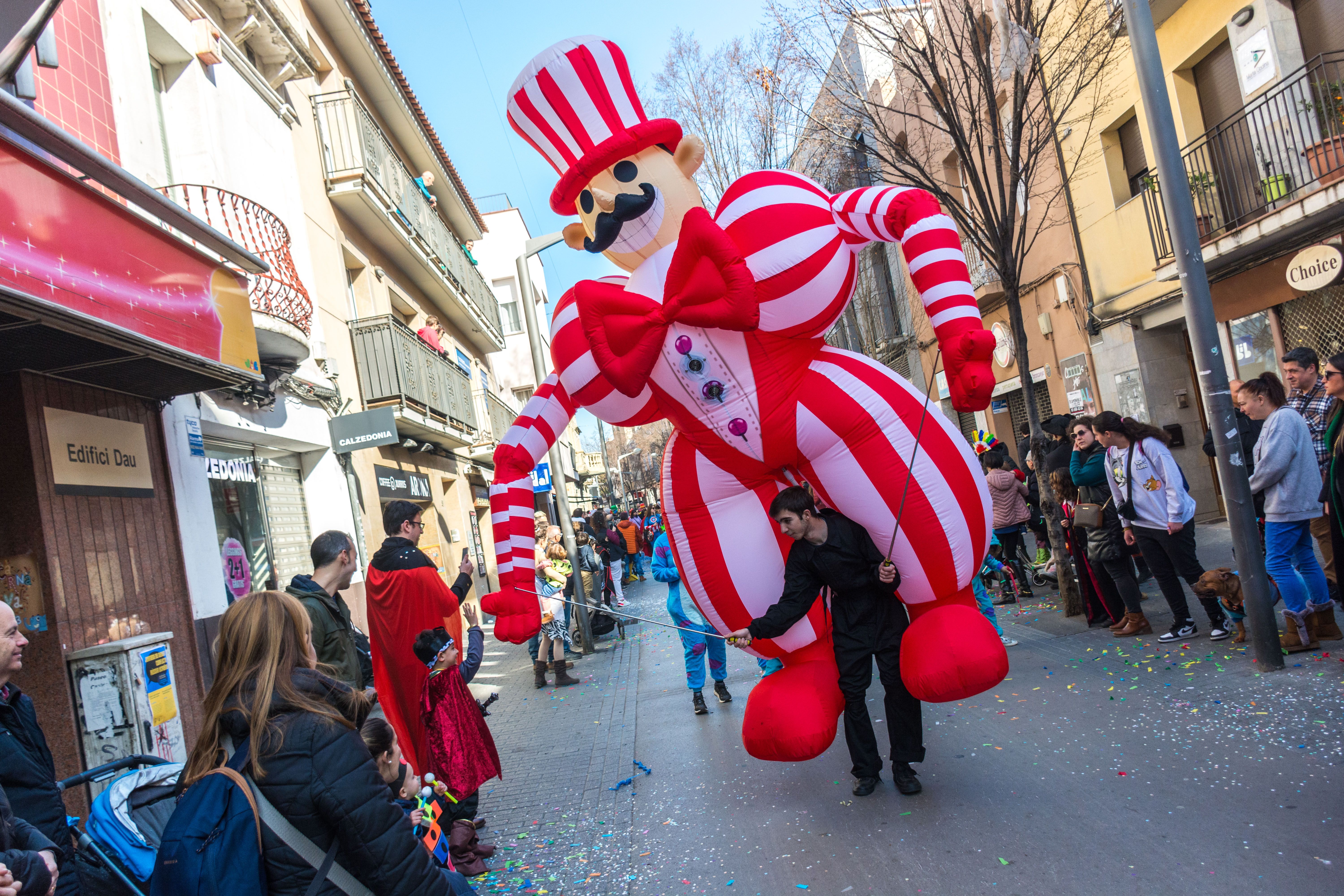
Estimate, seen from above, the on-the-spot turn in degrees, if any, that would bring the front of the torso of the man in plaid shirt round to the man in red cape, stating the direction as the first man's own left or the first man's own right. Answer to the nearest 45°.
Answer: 0° — they already face them

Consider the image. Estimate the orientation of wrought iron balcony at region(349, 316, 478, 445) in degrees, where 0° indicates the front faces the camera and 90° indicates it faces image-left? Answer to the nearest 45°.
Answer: approximately 315°

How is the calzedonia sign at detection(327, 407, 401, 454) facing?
toward the camera

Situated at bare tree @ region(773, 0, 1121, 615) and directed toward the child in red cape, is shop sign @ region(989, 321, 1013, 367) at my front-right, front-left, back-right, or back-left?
back-right

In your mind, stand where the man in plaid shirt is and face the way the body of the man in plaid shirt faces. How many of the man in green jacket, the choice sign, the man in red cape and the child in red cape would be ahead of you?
3

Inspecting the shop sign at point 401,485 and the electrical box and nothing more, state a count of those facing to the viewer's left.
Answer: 0

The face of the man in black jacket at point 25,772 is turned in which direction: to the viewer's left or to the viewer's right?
to the viewer's right

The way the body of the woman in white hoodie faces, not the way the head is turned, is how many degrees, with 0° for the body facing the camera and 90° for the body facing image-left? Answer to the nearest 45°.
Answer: approximately 45°

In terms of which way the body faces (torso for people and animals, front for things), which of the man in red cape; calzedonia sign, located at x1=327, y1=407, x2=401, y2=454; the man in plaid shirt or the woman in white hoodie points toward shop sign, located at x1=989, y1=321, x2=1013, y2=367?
the man in red cape

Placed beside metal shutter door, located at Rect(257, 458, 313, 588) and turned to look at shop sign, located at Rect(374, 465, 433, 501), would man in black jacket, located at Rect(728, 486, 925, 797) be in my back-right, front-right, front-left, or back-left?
back-right

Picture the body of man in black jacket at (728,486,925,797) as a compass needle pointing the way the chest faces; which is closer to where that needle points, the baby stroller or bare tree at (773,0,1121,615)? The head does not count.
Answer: the baby stroller

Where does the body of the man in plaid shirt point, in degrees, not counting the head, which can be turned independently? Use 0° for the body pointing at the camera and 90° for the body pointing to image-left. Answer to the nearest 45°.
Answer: approximately 45°

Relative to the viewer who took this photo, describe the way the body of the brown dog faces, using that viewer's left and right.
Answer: facing to the left of the viewer

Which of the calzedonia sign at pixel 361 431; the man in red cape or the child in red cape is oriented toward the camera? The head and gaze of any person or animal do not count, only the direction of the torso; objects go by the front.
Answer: the calzedonia sign

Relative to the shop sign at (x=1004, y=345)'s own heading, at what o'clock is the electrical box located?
The electrical box is roughly at 11 o'clock from the shop sign.

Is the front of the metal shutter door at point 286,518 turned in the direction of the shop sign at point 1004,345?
no

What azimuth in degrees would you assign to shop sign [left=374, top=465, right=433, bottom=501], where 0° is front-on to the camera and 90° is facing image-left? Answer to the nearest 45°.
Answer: approximately 315°

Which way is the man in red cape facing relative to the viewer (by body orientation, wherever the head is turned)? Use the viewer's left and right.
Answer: facing away from the viewer and to the right of the viewer
